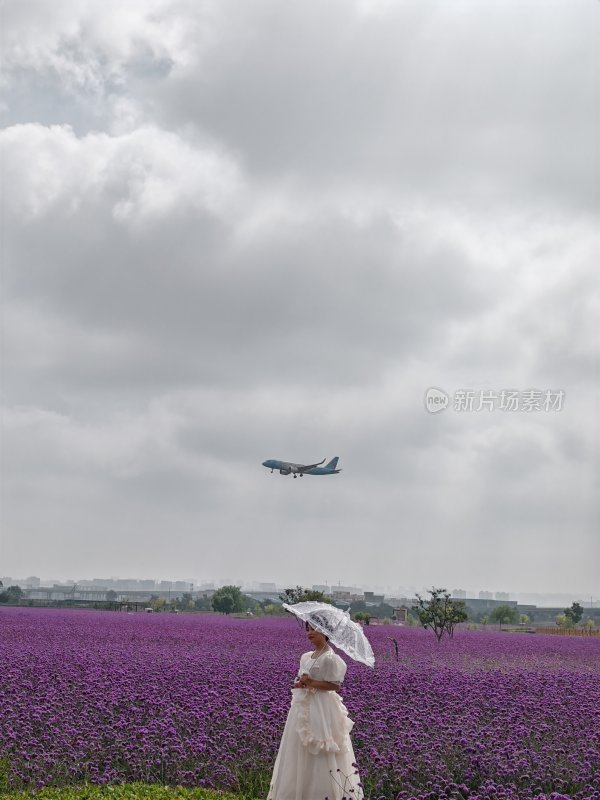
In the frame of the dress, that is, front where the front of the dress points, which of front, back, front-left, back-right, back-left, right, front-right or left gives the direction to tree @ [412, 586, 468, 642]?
back-right

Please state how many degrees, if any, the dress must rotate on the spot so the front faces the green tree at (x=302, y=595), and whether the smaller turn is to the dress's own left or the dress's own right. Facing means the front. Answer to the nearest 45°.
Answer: approximately 135° to the dress's own right

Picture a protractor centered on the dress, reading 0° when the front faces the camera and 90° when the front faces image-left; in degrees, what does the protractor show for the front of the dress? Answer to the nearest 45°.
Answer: approximately 45°
